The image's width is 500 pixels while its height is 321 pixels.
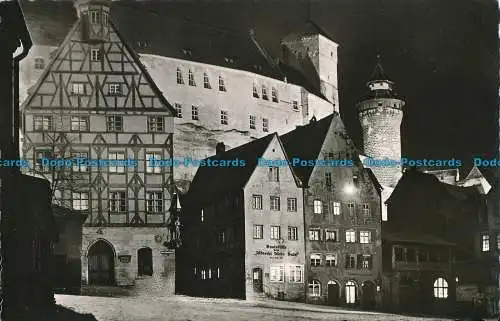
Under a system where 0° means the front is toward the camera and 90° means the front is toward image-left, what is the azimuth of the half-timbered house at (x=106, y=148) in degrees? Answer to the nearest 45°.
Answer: approximately 0°

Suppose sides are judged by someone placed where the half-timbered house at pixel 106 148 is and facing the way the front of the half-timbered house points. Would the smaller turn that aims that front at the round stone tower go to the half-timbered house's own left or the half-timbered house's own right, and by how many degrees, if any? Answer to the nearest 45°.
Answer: approximately 90° to the half-timbered house's own left
